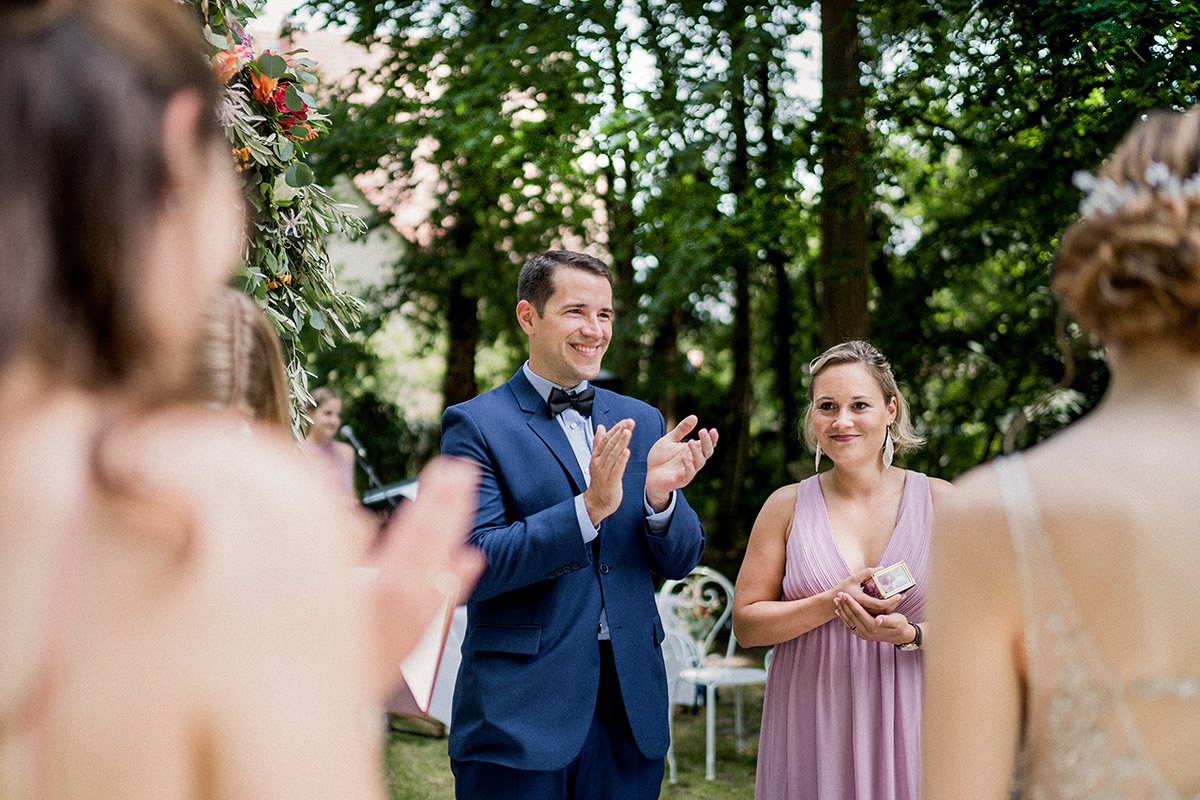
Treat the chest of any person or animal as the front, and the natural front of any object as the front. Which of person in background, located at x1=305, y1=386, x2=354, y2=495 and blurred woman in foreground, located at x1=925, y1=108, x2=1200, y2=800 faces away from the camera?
the blurred woman in foreground

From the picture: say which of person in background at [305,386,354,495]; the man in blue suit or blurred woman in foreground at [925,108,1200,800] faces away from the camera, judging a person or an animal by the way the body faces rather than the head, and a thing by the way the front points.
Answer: the blurred woman in foreground

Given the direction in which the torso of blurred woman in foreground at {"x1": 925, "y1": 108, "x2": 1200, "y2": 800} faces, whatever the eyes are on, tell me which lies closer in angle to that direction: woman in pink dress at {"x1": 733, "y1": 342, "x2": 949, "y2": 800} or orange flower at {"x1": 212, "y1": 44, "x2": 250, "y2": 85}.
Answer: the woman in pink dress

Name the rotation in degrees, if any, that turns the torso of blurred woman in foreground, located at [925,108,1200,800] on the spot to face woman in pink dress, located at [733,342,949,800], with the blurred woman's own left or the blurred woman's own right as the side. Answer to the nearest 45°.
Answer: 0° — they already face them

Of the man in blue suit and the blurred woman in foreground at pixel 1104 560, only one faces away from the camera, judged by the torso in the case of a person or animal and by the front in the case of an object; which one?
the blurred woman in foreground

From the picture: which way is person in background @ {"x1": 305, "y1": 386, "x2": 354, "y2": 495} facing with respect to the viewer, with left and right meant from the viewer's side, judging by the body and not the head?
facing the viewer and to the right of the viewer

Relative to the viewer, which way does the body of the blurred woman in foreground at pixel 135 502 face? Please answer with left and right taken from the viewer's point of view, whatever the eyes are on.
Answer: facing away from the viewer and to the right of the viewer

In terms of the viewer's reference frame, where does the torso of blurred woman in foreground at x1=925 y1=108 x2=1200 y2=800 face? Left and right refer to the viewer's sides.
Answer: facing away from the viewer

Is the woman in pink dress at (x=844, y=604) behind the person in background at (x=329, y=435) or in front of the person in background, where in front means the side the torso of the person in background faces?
in front
